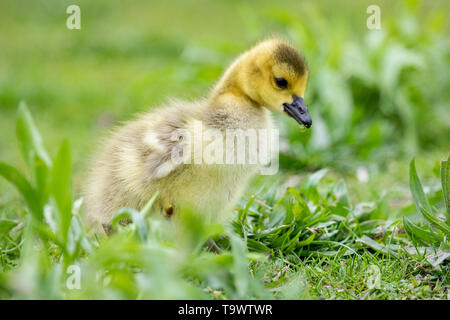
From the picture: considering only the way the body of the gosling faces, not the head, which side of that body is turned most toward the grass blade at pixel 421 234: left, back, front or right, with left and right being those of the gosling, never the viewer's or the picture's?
front

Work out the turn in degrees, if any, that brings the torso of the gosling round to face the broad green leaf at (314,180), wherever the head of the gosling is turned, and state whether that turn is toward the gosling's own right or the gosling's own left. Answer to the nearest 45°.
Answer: approximately 45° to the gosling's own left

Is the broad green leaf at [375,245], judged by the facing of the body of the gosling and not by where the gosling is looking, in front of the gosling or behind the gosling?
in front

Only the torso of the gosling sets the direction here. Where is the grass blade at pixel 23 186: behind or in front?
behind

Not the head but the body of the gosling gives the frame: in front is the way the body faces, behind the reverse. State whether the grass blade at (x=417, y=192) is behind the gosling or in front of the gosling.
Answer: in front

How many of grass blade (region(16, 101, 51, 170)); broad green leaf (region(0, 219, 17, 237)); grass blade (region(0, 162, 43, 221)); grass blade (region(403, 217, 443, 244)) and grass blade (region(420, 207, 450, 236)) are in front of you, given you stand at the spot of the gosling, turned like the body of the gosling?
2

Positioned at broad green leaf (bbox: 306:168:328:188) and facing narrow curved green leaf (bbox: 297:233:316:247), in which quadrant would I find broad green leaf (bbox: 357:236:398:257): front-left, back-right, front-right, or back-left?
front-left

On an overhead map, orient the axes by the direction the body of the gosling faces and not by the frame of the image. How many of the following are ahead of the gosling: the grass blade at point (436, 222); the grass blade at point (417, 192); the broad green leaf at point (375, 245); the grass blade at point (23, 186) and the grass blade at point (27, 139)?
3

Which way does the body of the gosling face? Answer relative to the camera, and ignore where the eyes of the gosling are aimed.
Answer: to the viewer's right

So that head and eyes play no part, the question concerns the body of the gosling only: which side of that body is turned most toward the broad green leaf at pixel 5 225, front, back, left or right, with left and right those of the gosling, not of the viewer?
back

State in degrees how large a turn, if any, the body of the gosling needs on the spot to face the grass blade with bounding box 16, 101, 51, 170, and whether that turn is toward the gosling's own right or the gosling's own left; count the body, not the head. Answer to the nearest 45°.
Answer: approximately 135° to the gosling's own right

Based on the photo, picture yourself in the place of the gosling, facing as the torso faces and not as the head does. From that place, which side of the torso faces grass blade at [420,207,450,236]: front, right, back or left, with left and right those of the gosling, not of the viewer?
front

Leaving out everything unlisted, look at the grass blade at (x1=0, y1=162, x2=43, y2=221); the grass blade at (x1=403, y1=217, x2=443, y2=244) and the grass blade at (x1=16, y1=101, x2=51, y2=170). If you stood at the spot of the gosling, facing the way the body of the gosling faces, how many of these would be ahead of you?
1

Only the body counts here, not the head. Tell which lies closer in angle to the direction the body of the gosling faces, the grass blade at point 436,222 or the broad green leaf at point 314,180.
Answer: the grass blade

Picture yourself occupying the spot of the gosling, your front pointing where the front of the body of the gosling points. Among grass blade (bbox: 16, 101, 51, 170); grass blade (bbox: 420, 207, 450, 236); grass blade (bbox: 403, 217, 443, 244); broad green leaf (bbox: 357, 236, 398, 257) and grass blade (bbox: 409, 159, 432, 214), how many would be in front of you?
4
